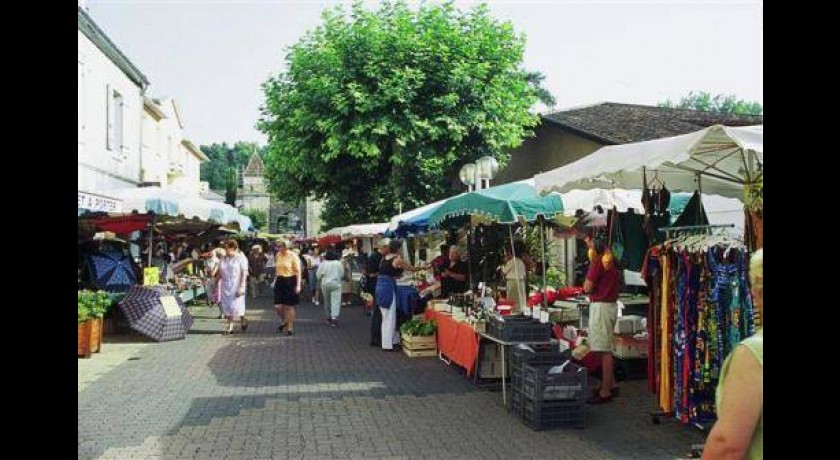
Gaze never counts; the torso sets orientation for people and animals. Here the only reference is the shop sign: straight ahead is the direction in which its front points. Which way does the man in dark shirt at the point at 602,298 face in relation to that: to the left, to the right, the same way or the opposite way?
the opposite way

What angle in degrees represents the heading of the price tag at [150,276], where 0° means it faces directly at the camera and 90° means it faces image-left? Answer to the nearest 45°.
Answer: approximately 0°

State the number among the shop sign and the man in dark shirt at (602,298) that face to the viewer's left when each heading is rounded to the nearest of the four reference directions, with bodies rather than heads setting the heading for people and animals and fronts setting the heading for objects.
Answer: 1

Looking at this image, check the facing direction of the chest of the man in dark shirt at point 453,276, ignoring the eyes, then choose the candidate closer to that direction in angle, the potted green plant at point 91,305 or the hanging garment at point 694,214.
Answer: the potted green plant

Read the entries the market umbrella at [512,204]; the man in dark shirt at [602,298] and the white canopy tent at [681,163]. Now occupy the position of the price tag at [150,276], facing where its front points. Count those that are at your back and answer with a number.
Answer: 0

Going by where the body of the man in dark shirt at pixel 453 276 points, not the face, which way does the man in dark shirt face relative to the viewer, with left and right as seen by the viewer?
facing the viewer and to the left of the viewer

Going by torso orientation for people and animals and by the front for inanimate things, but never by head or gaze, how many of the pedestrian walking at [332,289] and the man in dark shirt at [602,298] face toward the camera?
0

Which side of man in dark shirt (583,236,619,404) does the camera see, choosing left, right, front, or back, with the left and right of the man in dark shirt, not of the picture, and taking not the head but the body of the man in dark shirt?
left

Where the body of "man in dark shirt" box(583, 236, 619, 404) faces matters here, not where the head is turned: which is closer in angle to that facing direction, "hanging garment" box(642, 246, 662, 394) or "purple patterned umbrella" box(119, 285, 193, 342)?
the purple patterned umbrella

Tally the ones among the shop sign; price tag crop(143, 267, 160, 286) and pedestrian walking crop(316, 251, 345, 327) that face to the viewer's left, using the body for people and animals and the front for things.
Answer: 0

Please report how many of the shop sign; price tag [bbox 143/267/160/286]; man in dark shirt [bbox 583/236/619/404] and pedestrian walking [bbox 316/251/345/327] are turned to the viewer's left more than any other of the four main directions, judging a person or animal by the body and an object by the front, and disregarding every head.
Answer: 1

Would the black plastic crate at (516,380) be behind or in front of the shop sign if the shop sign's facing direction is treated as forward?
in front

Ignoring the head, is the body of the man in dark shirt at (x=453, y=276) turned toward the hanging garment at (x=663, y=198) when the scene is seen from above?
no

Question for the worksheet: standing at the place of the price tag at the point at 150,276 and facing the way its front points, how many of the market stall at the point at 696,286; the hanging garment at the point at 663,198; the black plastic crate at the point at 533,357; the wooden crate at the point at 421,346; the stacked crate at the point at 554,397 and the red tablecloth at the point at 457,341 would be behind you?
0

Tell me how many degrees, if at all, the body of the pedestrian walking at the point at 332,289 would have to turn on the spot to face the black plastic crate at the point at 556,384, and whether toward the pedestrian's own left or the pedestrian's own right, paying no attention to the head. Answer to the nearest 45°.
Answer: approximately 180°

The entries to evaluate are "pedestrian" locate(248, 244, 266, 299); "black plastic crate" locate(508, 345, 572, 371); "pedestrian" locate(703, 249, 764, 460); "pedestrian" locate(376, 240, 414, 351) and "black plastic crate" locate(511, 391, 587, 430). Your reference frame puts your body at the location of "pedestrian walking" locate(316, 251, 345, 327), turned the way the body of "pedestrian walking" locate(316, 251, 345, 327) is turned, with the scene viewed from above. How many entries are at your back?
4
